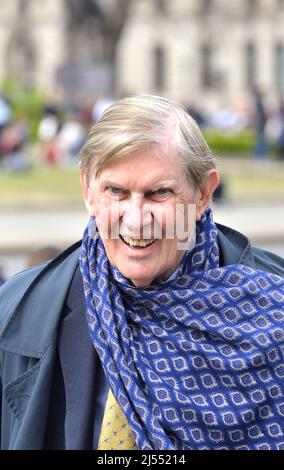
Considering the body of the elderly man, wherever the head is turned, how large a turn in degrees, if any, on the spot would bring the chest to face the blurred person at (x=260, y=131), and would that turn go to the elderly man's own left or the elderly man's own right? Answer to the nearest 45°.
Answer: approximately 180°

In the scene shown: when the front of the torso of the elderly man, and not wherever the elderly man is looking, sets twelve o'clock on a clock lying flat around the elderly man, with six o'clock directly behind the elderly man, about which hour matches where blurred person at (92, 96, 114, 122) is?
The blurred person is roughly at 6 o'clock from the elderly man.

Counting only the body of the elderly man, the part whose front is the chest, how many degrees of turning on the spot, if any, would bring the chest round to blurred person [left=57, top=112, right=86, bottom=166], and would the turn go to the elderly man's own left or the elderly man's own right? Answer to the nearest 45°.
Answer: approximately 180°

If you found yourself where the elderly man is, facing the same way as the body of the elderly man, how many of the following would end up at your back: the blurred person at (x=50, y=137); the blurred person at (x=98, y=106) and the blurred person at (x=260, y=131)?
3

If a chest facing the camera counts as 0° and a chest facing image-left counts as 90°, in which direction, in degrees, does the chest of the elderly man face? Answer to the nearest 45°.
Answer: approximately 0°

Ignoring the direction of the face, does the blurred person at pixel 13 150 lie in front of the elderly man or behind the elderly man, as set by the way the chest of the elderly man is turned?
behind

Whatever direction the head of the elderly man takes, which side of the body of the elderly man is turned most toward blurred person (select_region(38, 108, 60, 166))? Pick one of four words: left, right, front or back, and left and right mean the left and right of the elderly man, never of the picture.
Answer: back
